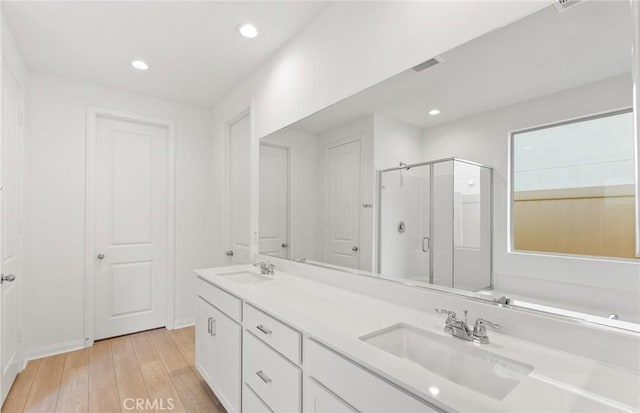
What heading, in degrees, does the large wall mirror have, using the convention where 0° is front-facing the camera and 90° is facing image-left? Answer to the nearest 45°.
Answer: approximately 45°

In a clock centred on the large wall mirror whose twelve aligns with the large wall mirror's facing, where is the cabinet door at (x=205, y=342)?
The cabinet door is roughly at 2 o'clock from the large wall mirror.

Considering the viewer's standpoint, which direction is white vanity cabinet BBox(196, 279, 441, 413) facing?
facing the viewer and to the left of the viewer

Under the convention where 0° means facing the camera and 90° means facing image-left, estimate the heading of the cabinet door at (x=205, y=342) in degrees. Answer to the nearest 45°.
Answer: approximately 90°

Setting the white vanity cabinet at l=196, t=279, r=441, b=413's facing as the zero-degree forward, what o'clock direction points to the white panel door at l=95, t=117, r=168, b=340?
The white panel door is roughly at 3 o'clock from the white vanity cabinet.

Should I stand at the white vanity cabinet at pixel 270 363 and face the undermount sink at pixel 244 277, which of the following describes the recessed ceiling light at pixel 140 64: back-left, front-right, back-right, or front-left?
front-left

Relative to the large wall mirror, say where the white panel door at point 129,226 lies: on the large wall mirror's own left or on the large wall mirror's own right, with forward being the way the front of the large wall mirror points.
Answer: on the large wall mirror's own right

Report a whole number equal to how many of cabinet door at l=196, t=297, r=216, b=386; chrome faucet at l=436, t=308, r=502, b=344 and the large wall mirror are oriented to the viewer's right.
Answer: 0

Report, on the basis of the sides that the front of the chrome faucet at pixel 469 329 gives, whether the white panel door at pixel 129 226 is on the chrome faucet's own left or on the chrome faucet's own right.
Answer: on the chrome faucet's own right

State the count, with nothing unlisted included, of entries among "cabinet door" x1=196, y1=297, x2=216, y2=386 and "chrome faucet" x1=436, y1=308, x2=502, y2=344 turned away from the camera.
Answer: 0

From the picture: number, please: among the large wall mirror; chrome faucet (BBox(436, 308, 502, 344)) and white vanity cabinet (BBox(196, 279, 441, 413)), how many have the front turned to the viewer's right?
0
